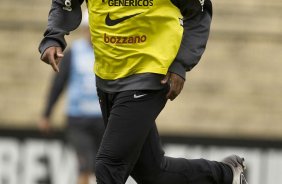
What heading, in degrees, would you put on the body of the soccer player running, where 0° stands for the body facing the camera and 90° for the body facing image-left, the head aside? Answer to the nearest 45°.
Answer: approximately 45°
